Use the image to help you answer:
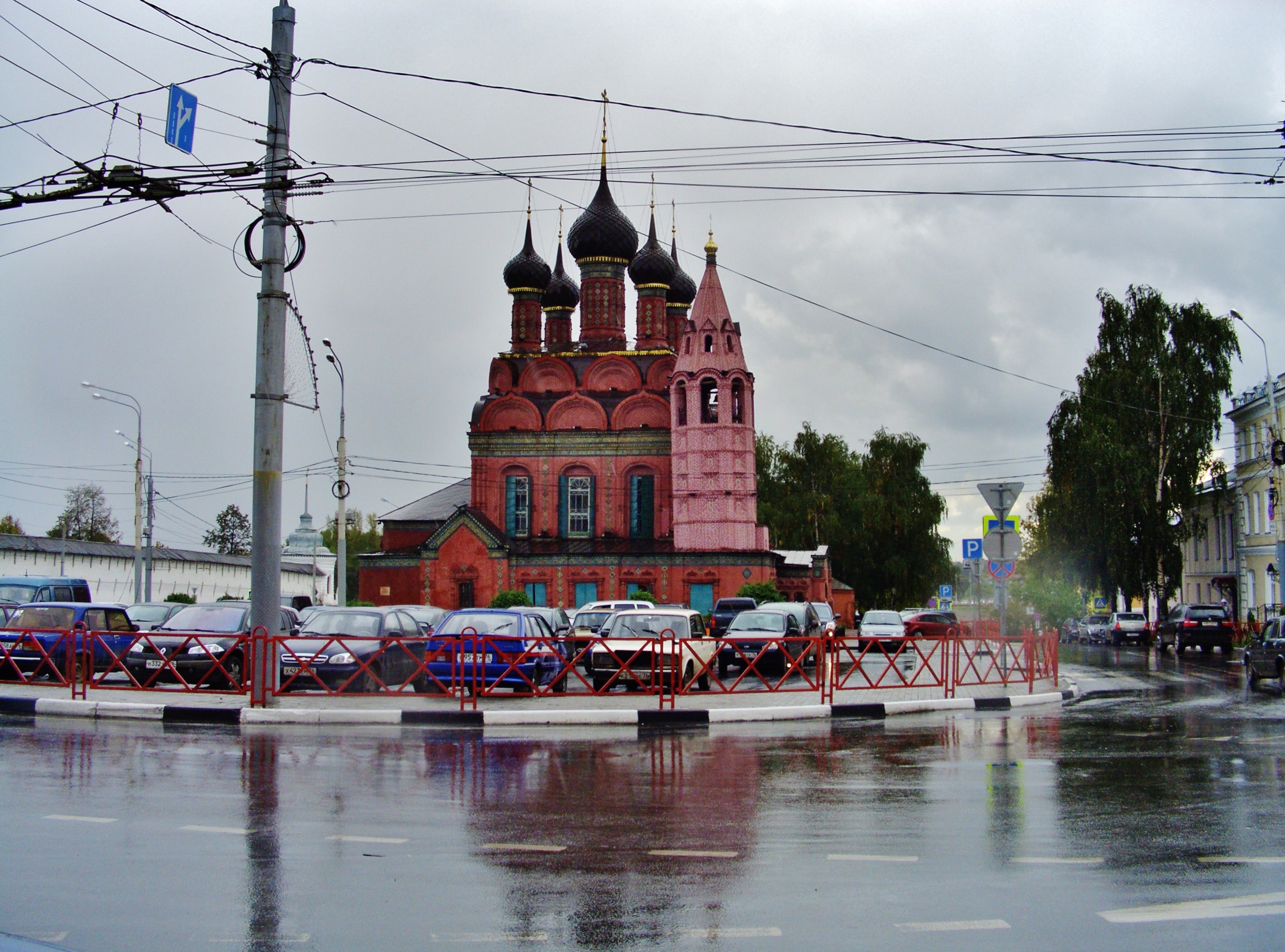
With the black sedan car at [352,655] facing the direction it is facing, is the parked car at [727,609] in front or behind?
behind

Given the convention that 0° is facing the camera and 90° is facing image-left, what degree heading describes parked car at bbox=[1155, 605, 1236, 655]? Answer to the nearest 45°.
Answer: approximately 135°

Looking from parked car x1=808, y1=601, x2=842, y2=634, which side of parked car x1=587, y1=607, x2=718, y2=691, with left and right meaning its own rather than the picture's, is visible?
back

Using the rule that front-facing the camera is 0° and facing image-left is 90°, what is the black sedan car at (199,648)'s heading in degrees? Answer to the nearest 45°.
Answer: approximately 45°
